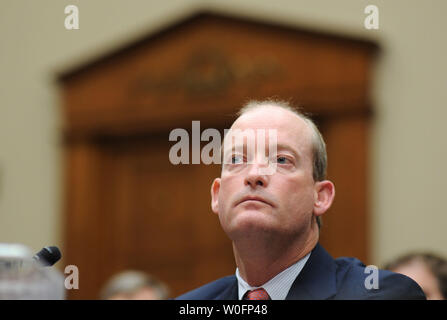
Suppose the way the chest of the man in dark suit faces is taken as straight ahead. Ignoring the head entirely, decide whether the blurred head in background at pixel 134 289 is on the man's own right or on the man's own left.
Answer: on the man's own right

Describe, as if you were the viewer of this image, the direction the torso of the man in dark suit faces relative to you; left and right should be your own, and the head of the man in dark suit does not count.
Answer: facing the viewer and to the left of the viewer
